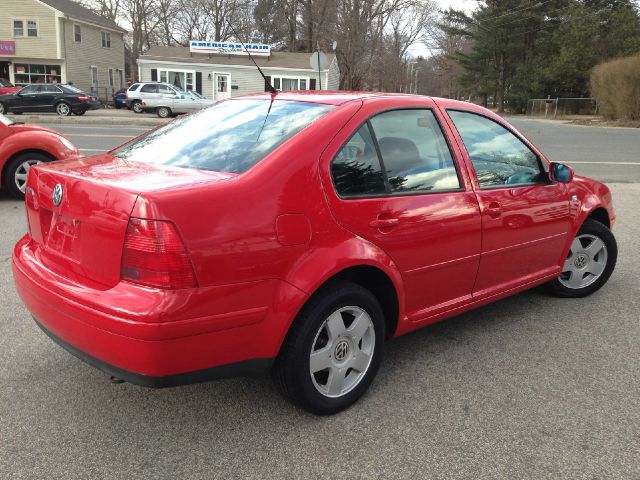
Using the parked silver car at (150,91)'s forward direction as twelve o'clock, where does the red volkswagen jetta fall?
The red volkswagen jetta is roughly at 3 o'clock from the parked silver car.

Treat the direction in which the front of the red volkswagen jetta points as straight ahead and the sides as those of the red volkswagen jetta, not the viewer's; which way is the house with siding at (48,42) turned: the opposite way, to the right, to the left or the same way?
the opposite way

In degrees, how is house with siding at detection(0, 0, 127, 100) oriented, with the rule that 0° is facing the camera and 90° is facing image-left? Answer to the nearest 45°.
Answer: approximately 45°

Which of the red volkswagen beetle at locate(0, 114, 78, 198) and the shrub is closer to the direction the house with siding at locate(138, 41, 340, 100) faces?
the red volkswagen beetle

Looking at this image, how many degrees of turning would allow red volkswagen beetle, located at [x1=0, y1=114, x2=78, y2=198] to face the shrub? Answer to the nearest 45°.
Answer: approximately 45° to its left

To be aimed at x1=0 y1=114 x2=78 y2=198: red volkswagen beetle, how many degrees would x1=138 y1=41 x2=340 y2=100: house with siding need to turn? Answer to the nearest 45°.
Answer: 0° — it already faces it

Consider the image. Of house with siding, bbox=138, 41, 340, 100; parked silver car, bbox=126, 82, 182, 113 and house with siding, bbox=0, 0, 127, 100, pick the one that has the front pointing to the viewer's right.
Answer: the parked silver car

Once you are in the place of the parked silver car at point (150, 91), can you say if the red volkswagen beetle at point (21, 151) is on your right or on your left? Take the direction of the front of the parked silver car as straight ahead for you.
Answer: on your right

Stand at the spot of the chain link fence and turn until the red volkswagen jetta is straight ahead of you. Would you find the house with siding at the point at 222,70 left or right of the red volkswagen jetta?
right

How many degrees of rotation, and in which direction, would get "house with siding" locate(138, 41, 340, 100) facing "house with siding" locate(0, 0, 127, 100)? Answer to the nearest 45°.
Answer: approximately 90° to its right

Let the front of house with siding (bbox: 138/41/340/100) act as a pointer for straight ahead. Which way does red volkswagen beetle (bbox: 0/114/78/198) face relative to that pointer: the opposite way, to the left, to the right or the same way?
to the left

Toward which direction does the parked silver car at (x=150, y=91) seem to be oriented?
to the viewer's right

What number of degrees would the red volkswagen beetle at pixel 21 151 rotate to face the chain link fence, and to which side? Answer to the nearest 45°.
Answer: approximately 45° to its left

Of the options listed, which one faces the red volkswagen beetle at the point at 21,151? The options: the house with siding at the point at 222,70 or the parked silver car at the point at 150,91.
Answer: the house with siding
